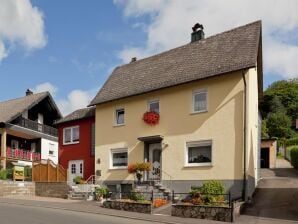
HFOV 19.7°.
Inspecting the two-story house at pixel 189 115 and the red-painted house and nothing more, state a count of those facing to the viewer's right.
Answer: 0

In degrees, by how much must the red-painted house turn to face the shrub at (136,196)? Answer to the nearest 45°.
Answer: approximately 45° to its left

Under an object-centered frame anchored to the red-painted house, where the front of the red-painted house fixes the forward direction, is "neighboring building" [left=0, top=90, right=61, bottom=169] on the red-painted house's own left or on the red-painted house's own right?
on the red-painted house's own right

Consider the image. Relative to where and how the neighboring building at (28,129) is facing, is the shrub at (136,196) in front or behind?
in front

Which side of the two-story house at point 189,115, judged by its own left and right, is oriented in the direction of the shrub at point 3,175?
right

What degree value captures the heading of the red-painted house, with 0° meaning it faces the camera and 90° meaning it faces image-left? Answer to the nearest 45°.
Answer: approximately 45°

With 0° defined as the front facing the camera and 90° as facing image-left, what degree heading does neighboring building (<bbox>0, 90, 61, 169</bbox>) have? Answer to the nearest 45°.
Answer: approximately 315°
